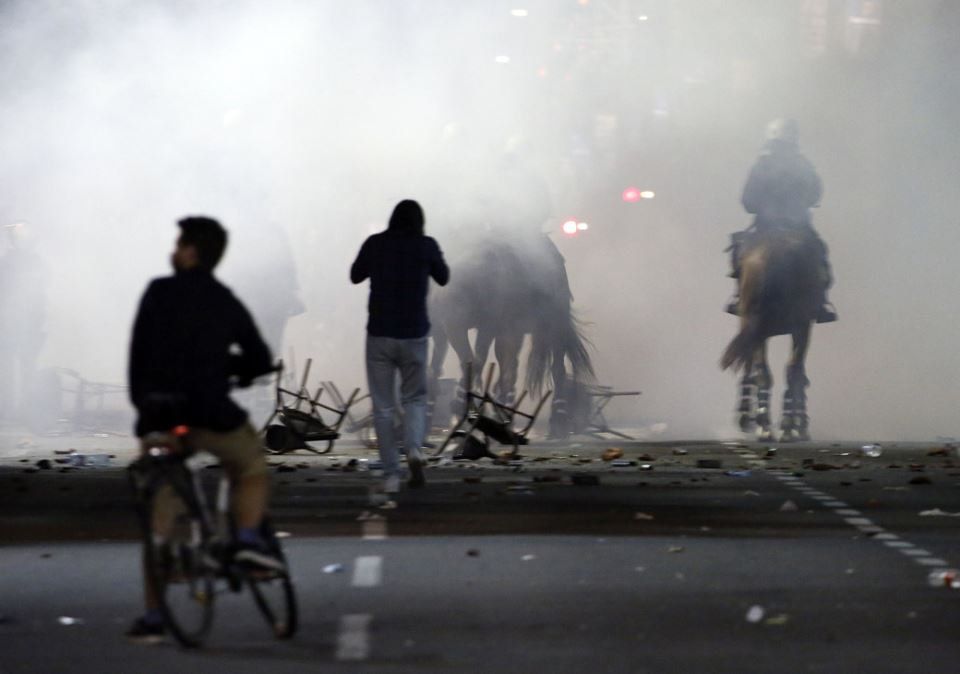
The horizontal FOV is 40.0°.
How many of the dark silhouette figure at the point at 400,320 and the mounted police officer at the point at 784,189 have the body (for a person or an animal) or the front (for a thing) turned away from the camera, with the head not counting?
2

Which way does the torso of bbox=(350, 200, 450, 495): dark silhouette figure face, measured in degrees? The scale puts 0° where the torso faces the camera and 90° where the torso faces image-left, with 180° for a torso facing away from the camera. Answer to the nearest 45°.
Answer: approximately 180°

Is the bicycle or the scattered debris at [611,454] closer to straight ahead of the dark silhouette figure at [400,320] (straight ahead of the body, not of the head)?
the scattered debris

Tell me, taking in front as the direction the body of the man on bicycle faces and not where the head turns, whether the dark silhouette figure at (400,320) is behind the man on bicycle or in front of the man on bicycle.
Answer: in front

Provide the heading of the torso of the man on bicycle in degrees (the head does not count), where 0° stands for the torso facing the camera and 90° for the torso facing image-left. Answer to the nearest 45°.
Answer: approximately 225°

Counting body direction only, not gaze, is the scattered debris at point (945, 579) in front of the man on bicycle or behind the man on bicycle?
in front

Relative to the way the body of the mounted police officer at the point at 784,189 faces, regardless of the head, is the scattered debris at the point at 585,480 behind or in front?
behind

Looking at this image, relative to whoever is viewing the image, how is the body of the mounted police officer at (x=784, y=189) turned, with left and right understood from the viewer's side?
facing away from the viewer
